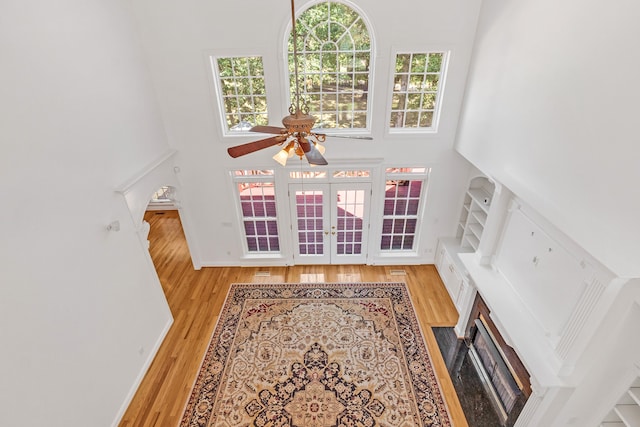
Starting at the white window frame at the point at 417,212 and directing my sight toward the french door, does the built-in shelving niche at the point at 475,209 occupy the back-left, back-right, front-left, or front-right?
back-left

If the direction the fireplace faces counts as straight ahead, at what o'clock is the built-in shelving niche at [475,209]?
The built-in shelving niche is roughly at 2 o'clock from the fireplace.

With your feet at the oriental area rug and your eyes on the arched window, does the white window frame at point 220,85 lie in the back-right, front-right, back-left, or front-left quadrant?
front-left

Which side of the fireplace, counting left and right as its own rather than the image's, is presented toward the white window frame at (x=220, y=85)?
front

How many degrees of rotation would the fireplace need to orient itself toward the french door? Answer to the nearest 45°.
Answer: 0° — it already faces it

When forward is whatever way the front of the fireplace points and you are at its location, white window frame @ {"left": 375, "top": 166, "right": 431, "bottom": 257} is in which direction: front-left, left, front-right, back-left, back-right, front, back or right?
front-right

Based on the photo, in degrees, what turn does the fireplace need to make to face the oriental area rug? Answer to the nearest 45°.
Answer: approximately 45° to its left

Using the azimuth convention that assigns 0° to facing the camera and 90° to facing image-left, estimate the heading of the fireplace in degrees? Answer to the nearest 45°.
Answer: approximately 90°

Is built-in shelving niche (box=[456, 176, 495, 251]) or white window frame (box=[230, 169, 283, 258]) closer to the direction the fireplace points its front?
the white window frame

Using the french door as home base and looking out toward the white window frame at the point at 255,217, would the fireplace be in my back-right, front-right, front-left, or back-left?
back-left

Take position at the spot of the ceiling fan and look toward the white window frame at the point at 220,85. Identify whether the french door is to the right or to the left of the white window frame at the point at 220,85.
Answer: right

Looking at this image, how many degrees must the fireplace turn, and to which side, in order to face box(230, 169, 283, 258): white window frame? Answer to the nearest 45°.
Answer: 0° — it already faces it
